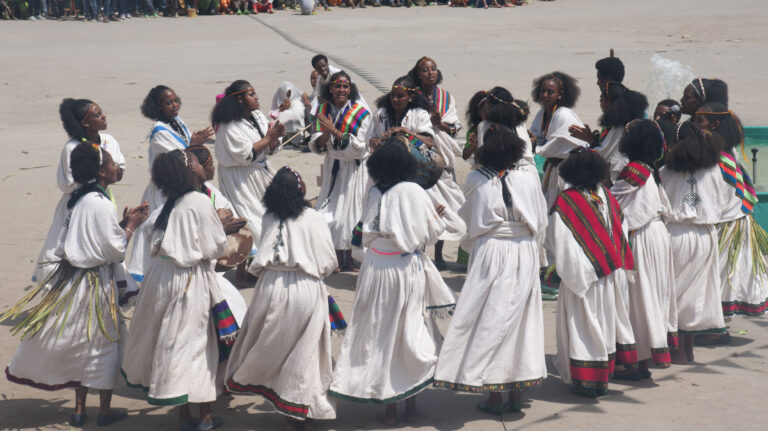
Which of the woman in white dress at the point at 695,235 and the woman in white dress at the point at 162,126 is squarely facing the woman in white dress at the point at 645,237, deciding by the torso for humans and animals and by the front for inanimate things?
the woman in white dress at the point at 162,126

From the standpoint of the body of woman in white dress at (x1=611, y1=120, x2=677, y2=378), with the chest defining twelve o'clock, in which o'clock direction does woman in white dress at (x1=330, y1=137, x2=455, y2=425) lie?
woman in white dress at (x1=330, y1=137, x2=455, y2=425) is roughly at 9 o'clock from woman in white dress at (x1=611, y1=120, x2=677, y2=378).

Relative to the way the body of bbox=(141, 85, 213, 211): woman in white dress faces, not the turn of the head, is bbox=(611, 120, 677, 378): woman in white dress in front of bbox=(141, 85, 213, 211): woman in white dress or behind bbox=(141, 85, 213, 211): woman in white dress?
in front

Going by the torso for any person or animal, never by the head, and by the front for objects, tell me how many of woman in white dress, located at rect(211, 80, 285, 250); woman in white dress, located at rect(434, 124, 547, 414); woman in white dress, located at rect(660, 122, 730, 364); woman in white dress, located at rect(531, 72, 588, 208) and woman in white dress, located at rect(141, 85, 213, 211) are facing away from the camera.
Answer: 2

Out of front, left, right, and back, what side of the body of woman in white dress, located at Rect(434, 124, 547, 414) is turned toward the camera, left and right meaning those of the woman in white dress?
back

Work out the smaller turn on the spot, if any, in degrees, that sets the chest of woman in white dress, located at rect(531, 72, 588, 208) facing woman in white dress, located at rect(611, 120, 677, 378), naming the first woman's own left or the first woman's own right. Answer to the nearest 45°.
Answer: approximately 45° to the first woman's own left

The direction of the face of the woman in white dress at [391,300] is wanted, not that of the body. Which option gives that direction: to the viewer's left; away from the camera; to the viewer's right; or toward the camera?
away from the camera

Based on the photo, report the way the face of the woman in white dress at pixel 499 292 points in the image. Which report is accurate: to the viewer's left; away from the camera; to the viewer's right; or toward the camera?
away from the camera

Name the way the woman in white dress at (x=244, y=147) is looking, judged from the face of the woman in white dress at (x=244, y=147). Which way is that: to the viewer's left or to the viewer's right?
to the viewer's right

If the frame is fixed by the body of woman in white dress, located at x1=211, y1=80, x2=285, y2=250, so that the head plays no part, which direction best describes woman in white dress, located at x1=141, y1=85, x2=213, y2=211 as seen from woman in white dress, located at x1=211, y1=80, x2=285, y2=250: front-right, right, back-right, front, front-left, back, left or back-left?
back-right

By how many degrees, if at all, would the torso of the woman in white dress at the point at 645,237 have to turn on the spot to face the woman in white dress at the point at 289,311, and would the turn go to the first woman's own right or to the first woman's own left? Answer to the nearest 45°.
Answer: approximately 90° to the first woman's own left
